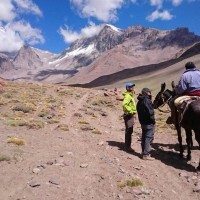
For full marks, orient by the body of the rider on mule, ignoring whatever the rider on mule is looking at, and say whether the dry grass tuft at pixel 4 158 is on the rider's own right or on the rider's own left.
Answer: on the rider's own left

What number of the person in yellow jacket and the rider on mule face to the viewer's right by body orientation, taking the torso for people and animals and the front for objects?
1

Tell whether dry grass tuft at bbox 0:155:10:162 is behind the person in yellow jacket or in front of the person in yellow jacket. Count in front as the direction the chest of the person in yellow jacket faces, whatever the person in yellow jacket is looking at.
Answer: behind

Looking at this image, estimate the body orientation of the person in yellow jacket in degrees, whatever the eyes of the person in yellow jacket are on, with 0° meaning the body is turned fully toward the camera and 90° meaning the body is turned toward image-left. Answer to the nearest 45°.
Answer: approximately 270°

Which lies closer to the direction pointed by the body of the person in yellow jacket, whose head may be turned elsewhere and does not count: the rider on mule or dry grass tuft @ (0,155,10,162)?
the rider on mule

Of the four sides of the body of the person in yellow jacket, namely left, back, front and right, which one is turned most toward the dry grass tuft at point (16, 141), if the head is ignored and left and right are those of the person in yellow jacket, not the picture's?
back

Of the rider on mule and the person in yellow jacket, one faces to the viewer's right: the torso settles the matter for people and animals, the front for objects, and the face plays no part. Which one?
the person in yellow jacket

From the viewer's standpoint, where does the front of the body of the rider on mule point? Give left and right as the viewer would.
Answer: facing away from the viewer and to the left of the viewer
